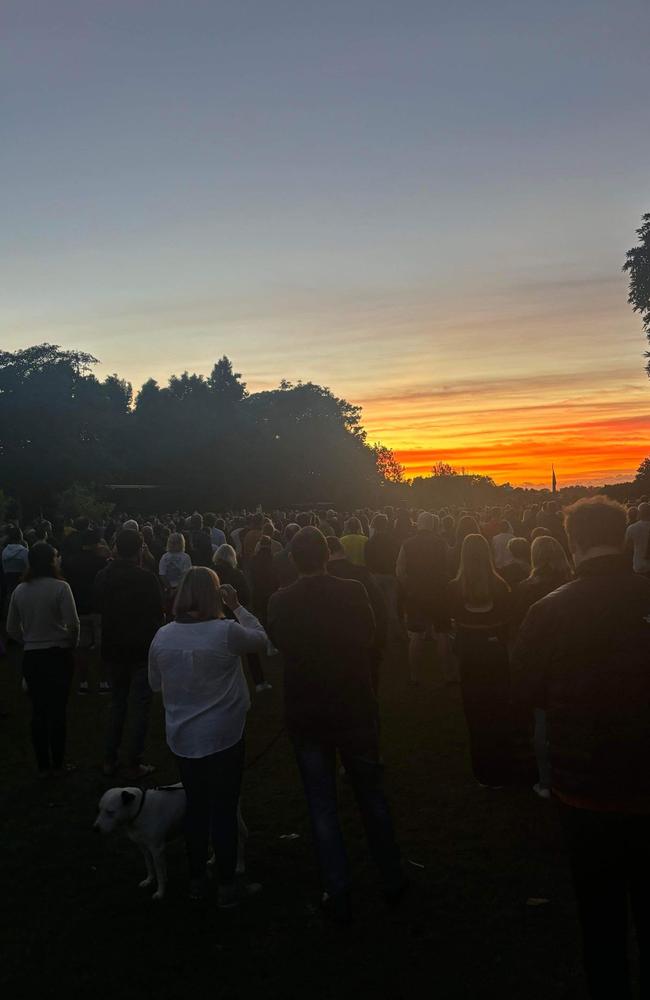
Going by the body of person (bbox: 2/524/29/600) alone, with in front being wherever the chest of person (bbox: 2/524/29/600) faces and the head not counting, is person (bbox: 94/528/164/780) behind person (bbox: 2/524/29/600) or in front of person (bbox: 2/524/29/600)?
behind

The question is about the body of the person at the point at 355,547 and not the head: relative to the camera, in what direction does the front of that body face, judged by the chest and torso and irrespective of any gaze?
away from the camera

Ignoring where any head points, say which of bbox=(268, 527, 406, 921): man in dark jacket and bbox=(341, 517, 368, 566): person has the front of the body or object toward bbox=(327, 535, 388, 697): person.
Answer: the man in dark jacket

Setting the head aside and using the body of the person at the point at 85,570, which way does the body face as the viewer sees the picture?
away from the camera

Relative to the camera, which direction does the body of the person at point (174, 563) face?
away from the camera

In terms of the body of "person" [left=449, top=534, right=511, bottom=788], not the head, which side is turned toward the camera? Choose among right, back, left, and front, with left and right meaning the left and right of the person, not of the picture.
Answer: back

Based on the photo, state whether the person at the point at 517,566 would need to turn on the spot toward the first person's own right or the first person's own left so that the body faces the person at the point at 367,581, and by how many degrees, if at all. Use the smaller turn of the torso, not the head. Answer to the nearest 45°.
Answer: approximately 135° to the first person's own left

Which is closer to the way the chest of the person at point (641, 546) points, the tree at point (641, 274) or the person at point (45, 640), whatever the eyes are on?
the tree

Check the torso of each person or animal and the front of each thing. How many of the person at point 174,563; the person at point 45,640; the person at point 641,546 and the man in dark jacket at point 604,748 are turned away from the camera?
4

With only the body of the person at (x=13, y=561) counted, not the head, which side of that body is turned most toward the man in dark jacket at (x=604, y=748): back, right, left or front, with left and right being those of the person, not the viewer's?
back

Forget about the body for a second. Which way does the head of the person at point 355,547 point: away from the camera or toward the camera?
away from the camera

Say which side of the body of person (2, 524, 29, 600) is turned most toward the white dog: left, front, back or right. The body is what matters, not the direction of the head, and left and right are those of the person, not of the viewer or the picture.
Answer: back

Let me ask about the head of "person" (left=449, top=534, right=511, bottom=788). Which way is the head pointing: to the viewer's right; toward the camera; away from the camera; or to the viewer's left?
away from the camera

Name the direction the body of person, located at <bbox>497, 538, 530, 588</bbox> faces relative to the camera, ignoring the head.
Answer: away from the camera

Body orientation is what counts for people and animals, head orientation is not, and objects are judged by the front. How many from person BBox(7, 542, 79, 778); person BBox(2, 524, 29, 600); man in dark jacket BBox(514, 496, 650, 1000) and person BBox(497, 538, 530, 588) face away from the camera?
4

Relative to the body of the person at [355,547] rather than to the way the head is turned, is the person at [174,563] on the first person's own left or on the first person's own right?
on the first person's own left

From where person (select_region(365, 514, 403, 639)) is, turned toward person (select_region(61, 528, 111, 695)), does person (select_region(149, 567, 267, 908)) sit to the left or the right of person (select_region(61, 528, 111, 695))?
left

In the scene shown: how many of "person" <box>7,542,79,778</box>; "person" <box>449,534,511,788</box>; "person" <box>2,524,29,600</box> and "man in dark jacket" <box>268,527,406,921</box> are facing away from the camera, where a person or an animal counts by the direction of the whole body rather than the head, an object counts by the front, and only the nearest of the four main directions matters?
4

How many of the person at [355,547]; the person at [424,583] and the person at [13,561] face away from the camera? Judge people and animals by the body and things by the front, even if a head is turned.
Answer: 3
